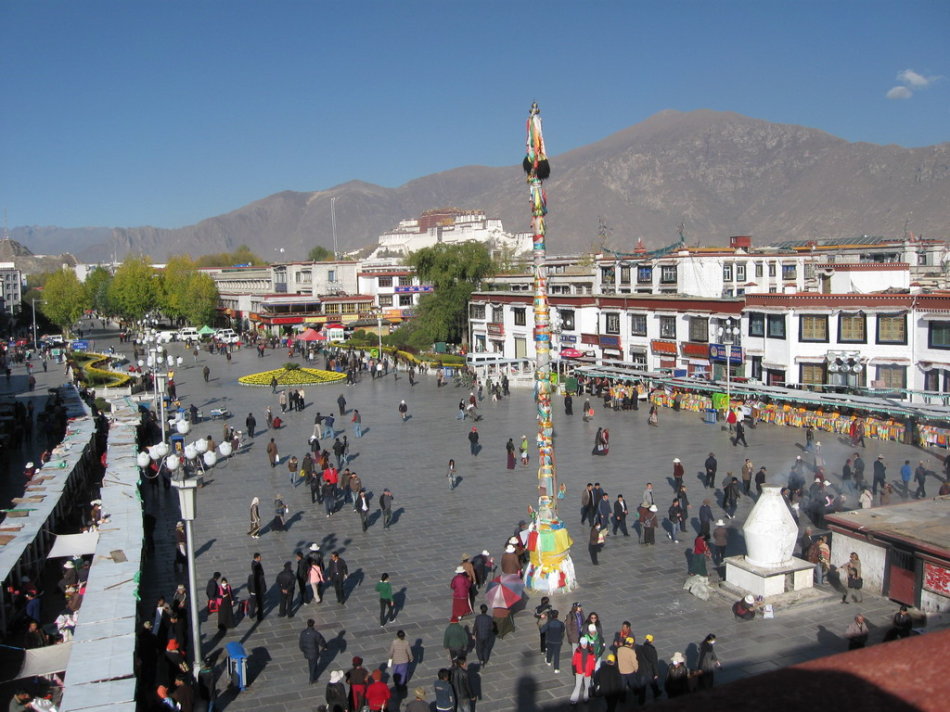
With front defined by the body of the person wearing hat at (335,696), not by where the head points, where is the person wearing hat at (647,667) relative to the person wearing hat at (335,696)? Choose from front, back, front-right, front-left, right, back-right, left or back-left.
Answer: right

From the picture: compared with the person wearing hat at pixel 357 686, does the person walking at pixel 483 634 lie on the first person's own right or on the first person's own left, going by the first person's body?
on the first person's own right

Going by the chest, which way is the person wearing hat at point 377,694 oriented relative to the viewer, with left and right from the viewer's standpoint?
facing away from the viewer

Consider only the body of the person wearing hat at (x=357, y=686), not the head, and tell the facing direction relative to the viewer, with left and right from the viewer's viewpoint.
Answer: facing away from the viewer

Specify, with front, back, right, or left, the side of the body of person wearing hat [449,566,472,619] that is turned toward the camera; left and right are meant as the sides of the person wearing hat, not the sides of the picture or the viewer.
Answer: back

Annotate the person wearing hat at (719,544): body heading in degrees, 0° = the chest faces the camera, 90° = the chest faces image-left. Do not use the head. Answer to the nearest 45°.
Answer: approximately 180°

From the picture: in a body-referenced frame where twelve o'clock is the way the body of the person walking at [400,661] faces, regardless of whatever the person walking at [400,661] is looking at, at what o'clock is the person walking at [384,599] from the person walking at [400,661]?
the person walking at [384,599] is roughly at 12 o'clock from the person walking at [400,661].

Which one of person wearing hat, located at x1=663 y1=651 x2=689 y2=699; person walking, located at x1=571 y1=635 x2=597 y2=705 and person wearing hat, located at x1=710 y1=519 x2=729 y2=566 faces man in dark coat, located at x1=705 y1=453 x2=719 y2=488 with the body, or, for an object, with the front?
person wearing hat, located at x1=710 y1=519 x2=729 y2=566

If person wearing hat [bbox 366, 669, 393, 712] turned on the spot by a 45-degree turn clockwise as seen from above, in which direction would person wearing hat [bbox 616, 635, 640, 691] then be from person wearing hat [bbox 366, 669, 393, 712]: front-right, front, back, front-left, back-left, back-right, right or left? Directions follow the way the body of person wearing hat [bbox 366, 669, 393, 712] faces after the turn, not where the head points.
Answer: front-right

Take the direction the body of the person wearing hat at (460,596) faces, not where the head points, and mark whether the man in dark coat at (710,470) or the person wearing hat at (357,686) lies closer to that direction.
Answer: the man in dark coat

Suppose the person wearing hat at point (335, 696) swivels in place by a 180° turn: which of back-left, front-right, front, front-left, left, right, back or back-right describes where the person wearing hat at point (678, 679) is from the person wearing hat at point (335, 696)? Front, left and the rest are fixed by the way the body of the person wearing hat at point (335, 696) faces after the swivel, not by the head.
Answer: left

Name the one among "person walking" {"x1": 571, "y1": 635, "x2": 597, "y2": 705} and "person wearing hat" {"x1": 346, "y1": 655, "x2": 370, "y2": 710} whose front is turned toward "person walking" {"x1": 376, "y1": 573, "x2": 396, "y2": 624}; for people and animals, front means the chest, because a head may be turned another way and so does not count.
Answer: the person wearing hat
